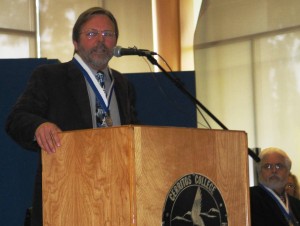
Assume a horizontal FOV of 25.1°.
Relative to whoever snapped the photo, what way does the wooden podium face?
facing the viewer and to the right of the viewer

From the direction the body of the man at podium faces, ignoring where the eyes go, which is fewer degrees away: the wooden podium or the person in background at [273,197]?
the wooden podium

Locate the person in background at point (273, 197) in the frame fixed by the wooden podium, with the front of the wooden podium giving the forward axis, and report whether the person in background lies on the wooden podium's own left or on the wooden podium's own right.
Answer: on the wooden podium's own left

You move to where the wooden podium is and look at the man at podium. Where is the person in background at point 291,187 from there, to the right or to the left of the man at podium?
right

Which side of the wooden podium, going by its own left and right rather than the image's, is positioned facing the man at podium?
back

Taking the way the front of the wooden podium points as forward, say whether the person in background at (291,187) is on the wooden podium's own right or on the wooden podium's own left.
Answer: on the wooden podium's own left

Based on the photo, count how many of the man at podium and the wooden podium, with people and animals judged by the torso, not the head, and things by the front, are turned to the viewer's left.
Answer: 0

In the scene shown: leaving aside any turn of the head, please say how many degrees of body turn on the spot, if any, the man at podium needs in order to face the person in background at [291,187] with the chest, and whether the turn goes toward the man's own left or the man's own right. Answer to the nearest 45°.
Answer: approximately 90° to the man's own left

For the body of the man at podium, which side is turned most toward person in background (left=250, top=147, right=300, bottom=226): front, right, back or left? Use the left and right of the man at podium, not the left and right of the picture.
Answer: left
